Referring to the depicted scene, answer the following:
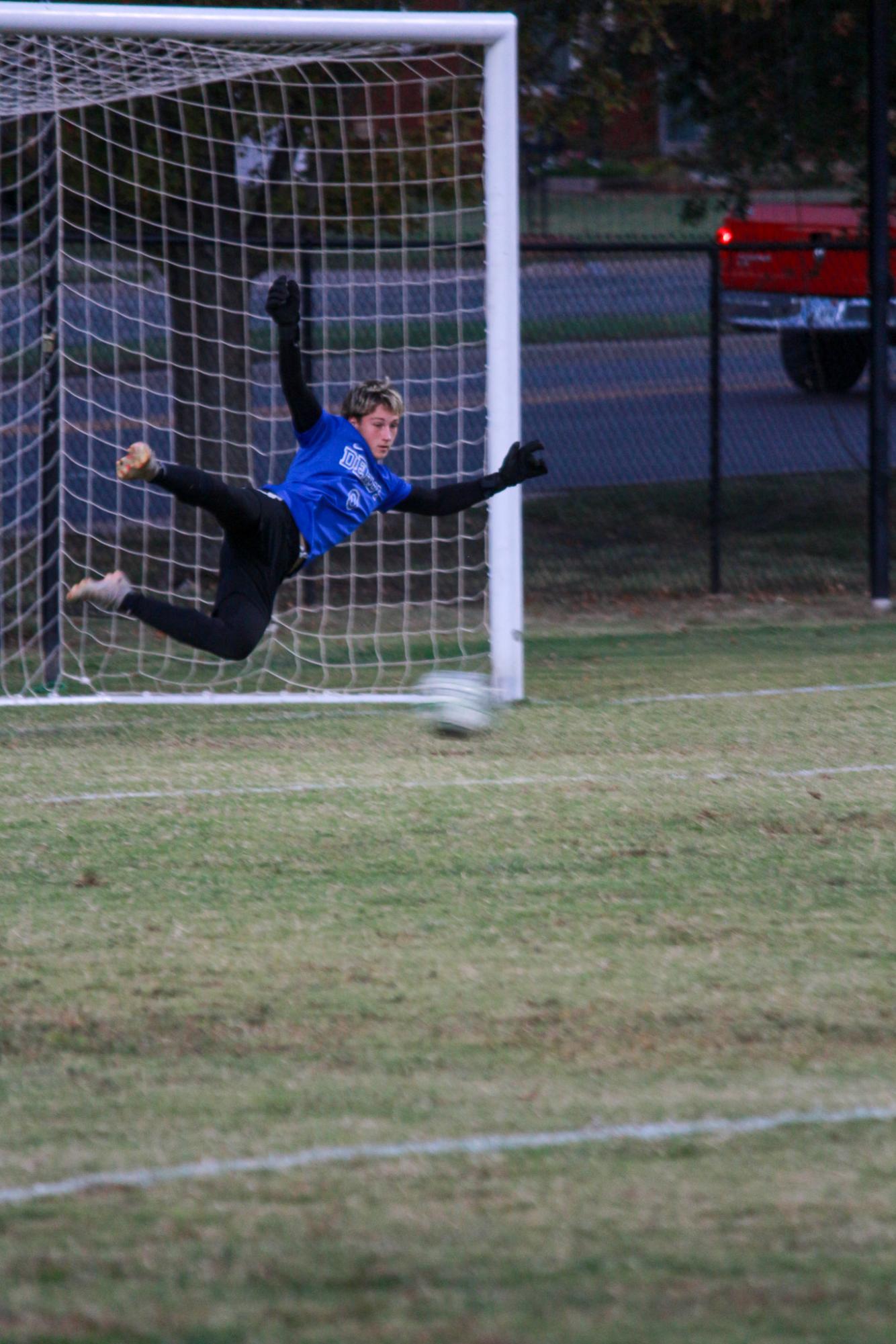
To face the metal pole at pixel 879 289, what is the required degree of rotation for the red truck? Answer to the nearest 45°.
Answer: approximately 180°

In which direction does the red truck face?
away from the camera

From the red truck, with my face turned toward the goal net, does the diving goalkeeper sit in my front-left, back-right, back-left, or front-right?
front-left

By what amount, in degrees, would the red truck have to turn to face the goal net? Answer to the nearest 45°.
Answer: approximately 135° to its left

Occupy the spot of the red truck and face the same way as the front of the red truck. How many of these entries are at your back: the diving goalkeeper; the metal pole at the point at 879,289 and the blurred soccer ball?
3

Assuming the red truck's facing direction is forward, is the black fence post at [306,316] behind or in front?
behind

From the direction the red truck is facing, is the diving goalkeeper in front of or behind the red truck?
behind

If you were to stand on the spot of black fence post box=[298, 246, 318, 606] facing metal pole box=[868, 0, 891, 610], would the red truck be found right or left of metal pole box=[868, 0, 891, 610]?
left

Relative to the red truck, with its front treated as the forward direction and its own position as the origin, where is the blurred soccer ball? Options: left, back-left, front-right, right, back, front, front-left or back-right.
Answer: back
